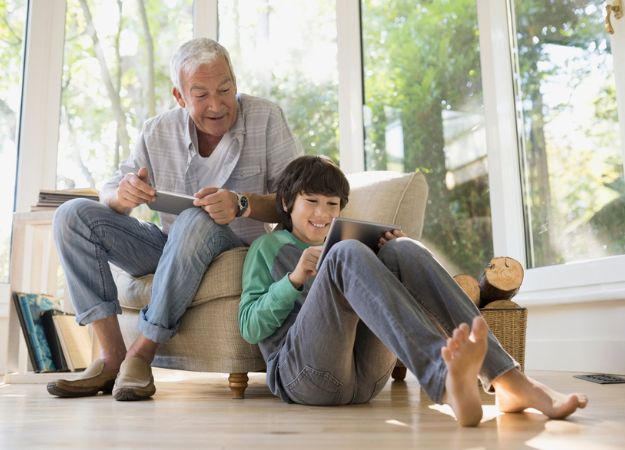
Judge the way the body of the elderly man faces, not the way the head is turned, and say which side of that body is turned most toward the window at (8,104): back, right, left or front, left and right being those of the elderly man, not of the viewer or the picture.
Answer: right

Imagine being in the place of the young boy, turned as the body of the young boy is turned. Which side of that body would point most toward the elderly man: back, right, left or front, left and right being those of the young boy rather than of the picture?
back

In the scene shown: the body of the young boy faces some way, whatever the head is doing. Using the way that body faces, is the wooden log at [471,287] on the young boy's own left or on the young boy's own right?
on the young boy's own left

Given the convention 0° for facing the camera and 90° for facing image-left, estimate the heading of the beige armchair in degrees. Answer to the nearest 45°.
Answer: approximately 45°

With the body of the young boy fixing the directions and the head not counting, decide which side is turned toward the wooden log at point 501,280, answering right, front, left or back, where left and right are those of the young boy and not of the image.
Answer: left

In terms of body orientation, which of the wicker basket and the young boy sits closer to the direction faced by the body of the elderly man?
the young boy

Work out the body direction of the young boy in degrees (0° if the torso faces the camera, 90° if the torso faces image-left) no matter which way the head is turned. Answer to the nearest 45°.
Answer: approximately 315°

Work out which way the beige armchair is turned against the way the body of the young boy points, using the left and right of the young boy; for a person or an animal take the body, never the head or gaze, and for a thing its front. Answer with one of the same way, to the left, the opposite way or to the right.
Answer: to the right

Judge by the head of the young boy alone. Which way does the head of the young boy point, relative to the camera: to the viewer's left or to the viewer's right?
to the viewer's right

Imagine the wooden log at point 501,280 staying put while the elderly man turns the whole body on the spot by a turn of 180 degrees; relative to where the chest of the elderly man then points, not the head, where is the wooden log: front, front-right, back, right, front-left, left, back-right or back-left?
front-right
